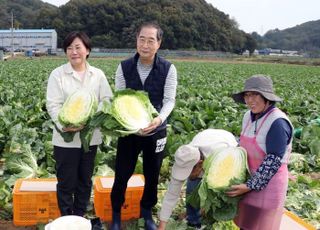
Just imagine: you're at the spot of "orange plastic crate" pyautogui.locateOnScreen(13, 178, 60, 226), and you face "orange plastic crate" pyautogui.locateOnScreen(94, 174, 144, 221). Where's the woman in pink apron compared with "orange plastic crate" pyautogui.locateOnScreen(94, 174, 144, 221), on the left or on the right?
right

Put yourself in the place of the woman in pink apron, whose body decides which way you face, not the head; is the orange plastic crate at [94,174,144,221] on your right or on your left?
on your right

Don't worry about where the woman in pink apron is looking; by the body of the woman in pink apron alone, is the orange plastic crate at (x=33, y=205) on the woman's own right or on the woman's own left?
on the woman's own right

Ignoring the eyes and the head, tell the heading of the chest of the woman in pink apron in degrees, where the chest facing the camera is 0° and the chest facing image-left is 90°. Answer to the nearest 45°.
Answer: approximately 45°
